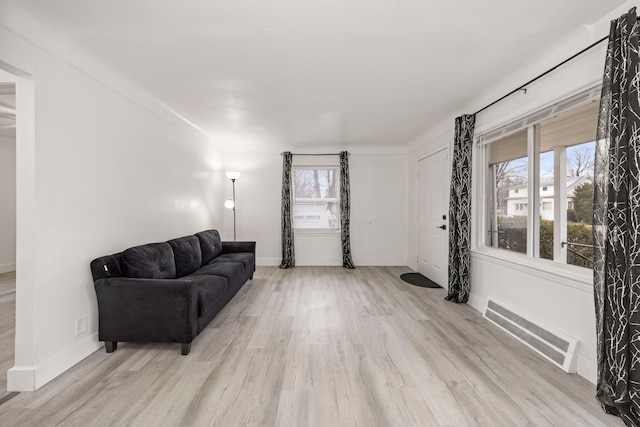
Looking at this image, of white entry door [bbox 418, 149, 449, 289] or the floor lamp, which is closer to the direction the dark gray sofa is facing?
the white entry door

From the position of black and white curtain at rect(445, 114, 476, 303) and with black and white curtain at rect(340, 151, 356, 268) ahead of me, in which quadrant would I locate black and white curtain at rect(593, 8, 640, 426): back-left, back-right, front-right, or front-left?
back-left

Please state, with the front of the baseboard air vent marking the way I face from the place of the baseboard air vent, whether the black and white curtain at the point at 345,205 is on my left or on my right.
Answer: on my right

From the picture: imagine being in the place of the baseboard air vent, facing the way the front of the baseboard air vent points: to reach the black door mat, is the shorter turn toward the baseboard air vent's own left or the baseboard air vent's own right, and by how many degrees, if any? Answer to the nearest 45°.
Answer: approximately 90° to the baseboard air vent's own right

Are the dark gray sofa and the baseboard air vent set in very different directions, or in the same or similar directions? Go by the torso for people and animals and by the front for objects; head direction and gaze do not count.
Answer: very different directions

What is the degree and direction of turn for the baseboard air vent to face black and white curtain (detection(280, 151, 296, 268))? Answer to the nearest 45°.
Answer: approximately 45° to its right

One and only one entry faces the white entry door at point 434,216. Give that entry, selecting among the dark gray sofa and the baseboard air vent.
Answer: the dark gray sofa

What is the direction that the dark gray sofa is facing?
to the viewer's right

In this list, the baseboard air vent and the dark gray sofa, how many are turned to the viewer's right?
1

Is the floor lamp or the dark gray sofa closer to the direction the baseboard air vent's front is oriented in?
the dark gray sofa

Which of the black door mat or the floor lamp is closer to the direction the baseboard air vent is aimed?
the floor lamp

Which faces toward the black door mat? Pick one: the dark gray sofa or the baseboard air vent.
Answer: the dark gray sofa
